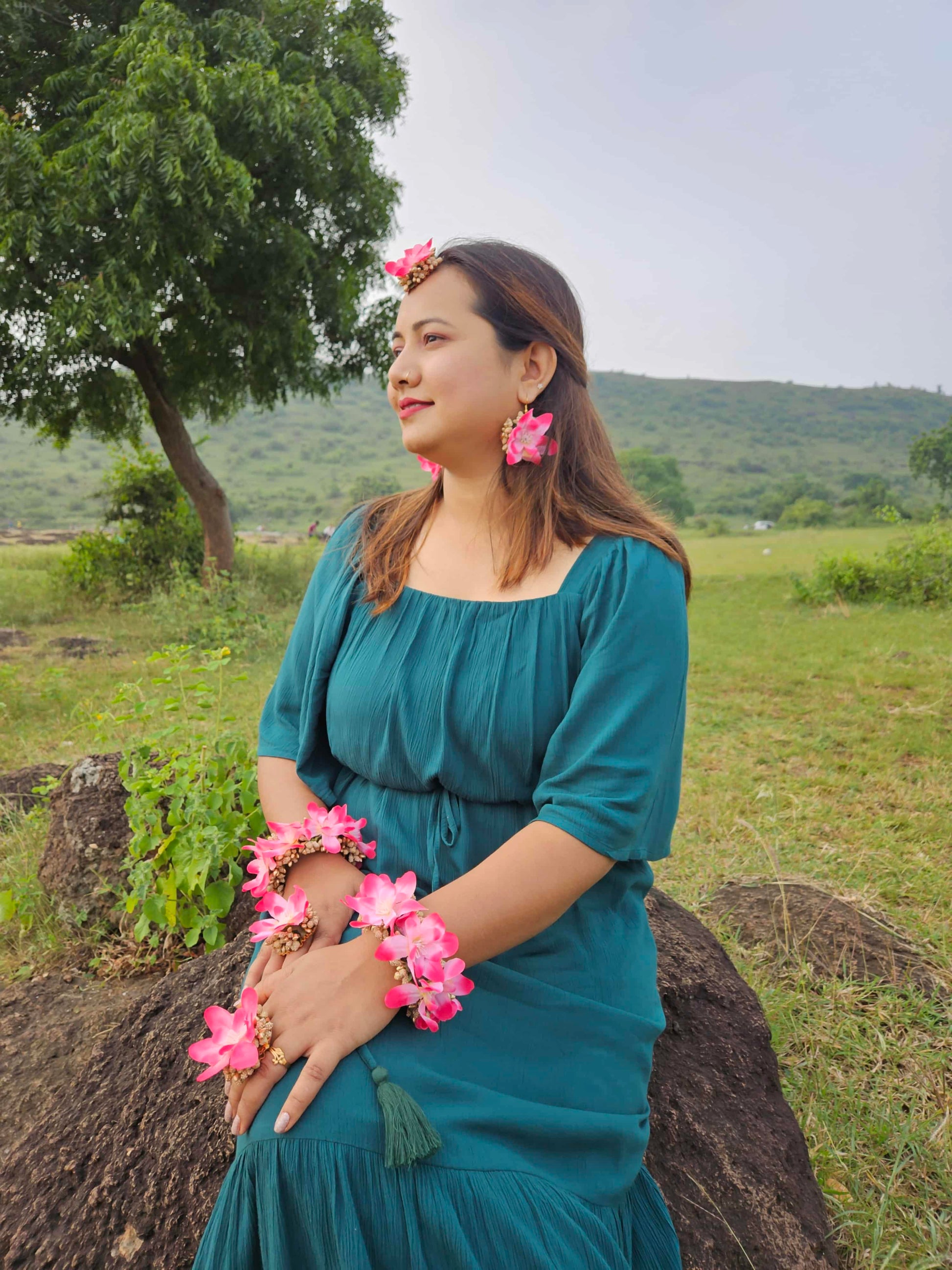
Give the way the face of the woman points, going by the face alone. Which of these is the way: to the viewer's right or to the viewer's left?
to the viewer's left

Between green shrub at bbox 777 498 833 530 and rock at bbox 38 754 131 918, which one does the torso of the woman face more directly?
the rock

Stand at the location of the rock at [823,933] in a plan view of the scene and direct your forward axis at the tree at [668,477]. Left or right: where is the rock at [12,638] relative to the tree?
left

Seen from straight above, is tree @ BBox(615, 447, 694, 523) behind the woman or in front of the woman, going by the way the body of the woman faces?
behind

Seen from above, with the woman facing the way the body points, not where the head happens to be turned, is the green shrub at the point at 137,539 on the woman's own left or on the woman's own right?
on the woman's own right

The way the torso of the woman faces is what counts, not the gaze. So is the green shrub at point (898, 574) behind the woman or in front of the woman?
behind

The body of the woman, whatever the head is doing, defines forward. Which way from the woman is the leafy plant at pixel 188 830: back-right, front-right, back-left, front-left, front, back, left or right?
right

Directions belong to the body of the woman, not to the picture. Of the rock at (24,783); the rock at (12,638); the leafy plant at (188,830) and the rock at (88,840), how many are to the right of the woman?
4

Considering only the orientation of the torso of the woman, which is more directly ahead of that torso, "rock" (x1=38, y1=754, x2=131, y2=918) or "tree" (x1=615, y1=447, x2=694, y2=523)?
the rock

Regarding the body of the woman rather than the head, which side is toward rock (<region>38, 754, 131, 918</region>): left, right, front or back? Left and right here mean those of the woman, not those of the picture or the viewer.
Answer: right

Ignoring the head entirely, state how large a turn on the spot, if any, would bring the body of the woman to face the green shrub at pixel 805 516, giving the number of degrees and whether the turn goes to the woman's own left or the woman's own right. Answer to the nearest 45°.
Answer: approximately 180°

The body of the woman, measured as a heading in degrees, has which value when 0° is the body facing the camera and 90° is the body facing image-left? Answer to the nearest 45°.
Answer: approximately 45°

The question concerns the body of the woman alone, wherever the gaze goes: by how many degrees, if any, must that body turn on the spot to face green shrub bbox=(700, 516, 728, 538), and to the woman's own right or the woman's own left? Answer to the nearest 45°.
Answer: approximately 135° to the woman's own right
